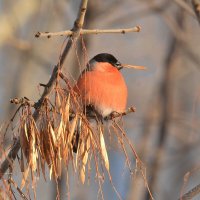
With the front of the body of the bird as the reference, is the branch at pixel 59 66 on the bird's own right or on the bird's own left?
on the bird's own right

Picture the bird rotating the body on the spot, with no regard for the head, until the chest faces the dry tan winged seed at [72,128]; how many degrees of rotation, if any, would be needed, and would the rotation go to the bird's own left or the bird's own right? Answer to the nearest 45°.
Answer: approximately 45° to the bird's own right

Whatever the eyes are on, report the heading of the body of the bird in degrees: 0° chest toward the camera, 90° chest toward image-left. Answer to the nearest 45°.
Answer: approximately 315°
